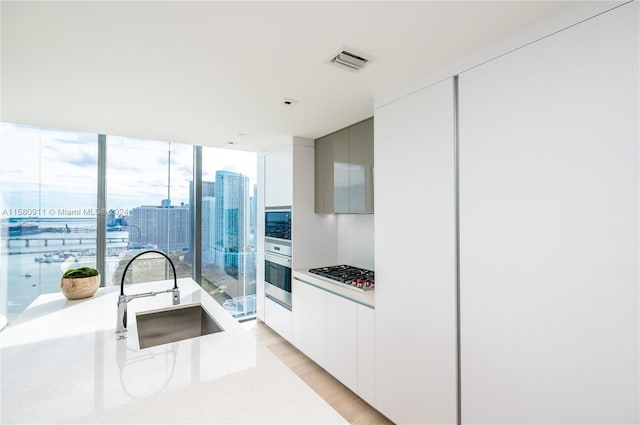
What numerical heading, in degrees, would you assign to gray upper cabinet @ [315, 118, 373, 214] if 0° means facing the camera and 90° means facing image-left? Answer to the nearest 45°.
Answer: approximately 45°

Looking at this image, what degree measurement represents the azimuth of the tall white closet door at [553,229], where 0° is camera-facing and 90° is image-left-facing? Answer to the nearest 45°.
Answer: approximately 45°

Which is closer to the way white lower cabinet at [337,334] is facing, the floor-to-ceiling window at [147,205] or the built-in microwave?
the floor-to-ceiling window

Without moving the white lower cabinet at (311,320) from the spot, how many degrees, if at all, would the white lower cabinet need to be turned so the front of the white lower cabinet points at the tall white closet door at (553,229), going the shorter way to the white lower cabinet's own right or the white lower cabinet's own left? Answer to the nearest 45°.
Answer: approximately 90° to the white lower cabinet's own left

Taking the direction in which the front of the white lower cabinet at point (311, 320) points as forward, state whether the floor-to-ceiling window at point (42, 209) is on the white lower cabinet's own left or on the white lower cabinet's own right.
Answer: on the white lower cabinet's own right

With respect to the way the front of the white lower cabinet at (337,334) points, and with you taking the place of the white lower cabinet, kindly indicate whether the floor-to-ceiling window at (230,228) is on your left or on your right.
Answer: on your right

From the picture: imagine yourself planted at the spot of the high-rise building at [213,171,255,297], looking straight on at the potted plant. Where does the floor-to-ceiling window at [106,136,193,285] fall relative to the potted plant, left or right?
right
